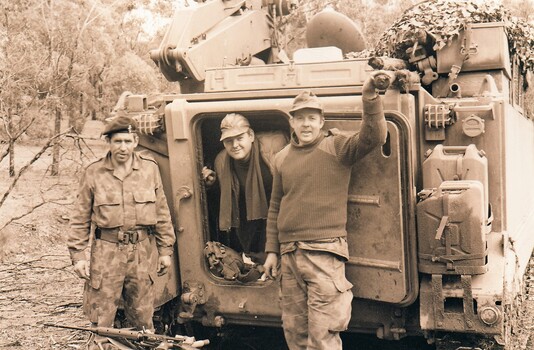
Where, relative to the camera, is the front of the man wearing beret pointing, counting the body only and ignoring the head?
toward the camera

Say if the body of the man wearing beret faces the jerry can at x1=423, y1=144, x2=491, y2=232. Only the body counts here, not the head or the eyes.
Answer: no

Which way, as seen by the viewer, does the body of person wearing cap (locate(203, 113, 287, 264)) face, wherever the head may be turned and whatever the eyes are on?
toward the camera

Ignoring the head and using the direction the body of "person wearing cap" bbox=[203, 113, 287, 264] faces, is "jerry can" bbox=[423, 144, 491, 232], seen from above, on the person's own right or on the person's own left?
on the person's own left

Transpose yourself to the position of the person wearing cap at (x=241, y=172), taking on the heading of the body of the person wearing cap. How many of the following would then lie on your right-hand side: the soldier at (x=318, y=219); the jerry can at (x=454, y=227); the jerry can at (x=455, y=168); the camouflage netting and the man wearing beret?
1

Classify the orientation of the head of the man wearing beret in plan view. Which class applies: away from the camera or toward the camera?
toward the camera

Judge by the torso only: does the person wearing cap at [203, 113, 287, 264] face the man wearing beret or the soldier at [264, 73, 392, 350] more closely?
the soldier

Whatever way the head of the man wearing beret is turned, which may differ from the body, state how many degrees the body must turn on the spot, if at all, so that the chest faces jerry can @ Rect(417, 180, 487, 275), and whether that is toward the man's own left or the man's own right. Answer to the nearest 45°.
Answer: approximately 45° to the man's own left

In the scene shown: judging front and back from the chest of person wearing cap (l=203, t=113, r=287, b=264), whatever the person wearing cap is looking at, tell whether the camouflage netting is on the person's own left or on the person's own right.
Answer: on the person's own left

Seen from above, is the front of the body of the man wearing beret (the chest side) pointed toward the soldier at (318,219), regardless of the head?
no

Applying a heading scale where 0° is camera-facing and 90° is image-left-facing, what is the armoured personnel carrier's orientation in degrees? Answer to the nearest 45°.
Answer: approximately 180°

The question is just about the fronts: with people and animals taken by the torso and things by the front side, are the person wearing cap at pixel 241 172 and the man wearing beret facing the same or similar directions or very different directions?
same or similar directions

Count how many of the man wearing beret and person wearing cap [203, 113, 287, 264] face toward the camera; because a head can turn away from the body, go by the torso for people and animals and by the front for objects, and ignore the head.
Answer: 2

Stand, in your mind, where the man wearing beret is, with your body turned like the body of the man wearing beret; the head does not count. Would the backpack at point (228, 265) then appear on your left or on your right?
on your left

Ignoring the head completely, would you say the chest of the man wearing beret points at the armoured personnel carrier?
no

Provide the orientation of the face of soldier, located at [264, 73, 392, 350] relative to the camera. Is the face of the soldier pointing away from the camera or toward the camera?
toward the camera

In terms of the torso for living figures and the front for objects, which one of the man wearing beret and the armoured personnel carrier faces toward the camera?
the man wearing beret
